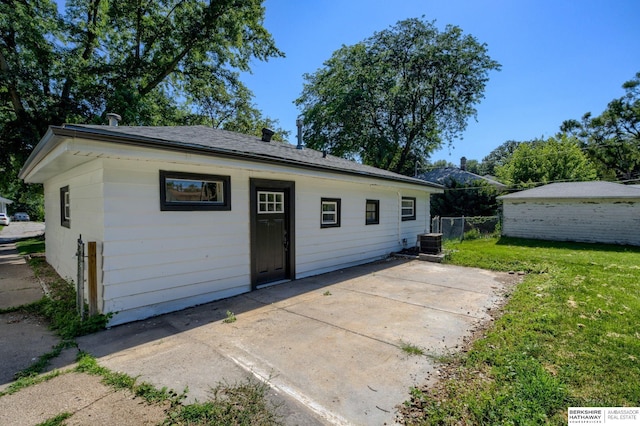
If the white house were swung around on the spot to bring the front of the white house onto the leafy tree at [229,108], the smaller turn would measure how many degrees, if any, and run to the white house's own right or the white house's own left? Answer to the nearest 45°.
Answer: approximately 135° to the white house's own left

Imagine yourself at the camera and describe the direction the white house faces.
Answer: facing the viewer and to the right of the viewer

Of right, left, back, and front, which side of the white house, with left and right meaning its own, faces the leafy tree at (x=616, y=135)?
left

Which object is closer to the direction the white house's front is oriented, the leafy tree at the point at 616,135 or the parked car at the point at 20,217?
the leafy tree

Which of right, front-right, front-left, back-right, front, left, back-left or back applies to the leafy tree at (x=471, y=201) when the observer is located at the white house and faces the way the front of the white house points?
left

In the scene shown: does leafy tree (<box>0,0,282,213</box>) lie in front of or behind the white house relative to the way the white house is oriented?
behind

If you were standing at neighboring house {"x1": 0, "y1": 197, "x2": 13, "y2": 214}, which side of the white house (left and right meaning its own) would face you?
back

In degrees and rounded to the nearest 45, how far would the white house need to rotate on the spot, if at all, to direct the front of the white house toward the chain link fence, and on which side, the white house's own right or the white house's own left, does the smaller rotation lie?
approximately 90° to the white house's own left

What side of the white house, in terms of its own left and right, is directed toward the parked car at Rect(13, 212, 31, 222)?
back

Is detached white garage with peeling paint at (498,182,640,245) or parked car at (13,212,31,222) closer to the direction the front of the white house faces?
the detached white garage with peeling paint

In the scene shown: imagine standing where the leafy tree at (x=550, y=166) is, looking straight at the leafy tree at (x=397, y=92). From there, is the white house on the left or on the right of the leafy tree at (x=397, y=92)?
left

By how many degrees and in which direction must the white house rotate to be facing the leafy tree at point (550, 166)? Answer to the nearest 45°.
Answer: approximately 90° to its left

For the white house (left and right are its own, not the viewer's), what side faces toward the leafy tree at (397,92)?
left
